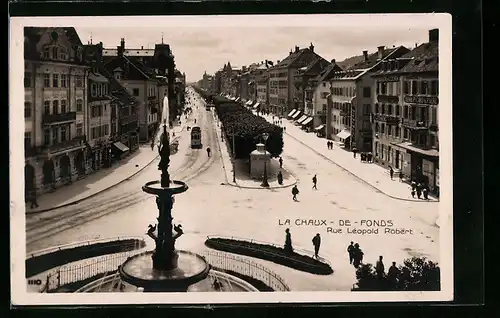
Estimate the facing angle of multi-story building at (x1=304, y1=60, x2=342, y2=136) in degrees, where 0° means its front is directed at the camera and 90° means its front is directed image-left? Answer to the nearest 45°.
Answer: approximately 45°

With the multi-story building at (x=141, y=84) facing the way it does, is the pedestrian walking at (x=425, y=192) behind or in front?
in front

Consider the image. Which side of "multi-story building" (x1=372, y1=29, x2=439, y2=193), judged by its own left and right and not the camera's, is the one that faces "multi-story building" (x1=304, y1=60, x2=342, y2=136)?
right

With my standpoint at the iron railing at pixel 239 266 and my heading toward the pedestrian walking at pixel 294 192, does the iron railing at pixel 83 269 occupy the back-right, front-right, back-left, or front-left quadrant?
back-left
